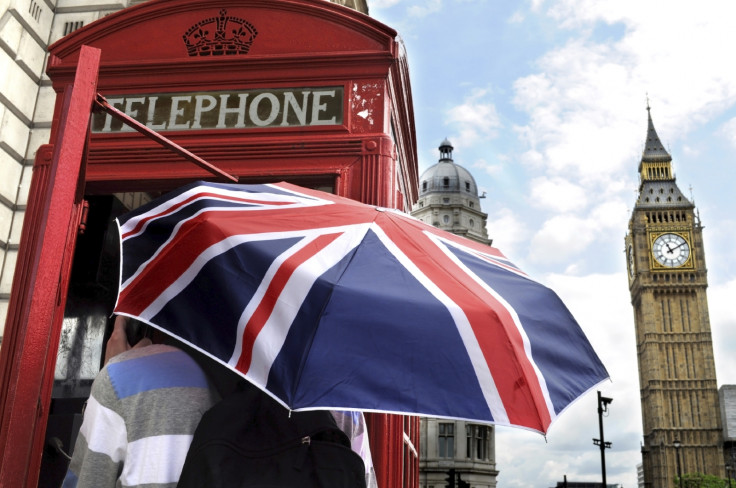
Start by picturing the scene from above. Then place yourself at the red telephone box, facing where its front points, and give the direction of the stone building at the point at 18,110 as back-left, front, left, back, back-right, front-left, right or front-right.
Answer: back-right

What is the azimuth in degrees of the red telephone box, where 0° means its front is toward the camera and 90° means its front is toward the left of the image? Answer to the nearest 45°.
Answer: approximately 0°

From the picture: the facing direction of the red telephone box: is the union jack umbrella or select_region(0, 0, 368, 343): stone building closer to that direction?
the union jack umbrella

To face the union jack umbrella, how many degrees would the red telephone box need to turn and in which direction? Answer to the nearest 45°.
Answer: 0° — it already faces it
